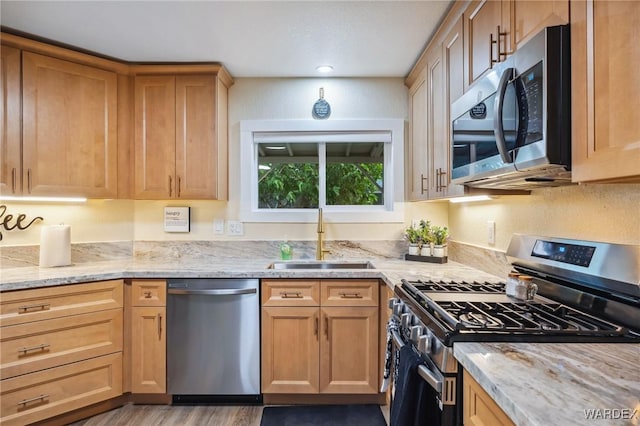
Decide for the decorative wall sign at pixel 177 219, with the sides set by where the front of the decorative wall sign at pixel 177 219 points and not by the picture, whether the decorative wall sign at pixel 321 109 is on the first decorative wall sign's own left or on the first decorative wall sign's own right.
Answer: on the first decorative wall sign's own left

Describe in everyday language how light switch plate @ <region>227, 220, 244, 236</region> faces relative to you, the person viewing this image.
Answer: facing the viewer

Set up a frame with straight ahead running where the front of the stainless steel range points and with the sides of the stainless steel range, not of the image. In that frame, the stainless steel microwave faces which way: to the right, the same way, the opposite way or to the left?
the same way

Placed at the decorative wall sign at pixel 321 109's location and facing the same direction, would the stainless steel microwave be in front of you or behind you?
in front

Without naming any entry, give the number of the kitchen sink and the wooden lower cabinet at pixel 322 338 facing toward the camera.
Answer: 2

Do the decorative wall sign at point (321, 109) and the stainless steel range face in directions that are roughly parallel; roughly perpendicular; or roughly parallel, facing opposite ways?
roughly perpendicular

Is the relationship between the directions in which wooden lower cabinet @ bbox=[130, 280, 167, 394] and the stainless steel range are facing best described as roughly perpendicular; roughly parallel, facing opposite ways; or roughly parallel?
roughly perpendicular

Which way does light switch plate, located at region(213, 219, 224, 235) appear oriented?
toward the camera

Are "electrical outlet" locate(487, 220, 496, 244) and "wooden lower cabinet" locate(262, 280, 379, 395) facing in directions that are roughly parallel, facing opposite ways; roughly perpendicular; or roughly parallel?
roughly perpendicular

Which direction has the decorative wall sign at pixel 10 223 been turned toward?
toward the camera

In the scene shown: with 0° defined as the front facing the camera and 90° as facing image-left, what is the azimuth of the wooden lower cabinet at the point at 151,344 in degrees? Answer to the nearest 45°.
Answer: approximately 0°

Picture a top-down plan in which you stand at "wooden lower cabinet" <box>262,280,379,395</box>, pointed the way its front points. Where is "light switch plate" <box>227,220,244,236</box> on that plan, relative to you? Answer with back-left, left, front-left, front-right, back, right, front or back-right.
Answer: back-right

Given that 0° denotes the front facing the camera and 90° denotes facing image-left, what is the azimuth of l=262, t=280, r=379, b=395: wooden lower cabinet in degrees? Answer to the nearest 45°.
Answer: approximately 0°

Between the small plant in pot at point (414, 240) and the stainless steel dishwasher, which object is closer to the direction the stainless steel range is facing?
the stainless steel dishwasher
